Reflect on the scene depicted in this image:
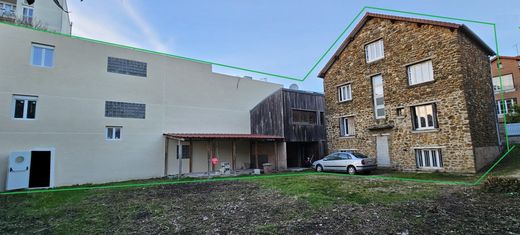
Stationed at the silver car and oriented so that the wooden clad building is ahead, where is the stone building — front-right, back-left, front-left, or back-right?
back-right

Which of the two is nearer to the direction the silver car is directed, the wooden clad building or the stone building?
the wooden clad building

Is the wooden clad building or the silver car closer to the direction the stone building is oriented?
the silver car

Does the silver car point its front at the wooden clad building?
yes

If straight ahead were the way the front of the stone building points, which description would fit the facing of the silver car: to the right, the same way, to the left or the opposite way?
to the right

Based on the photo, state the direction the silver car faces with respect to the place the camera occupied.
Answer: facing away from the viewer and to the left of the viewer

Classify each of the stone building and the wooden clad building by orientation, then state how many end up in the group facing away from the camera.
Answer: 0

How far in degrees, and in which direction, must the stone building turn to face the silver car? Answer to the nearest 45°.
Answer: approximately 45° to its right

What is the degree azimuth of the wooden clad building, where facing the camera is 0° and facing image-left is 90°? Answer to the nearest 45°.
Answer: approximately 315°
